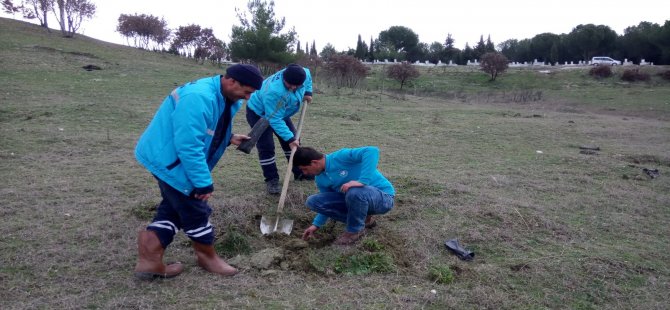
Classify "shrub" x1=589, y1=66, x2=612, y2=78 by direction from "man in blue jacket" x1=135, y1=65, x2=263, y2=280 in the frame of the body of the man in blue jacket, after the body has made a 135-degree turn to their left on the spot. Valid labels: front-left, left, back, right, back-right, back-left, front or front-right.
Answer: right

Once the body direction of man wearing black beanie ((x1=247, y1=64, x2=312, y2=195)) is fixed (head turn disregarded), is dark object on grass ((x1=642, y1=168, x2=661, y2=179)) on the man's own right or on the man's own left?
on the man's own left

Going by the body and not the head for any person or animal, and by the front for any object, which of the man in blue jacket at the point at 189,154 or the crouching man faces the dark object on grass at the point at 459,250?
the man in blue jacket

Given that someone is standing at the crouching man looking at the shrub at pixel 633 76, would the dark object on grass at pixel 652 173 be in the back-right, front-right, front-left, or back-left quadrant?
front-right

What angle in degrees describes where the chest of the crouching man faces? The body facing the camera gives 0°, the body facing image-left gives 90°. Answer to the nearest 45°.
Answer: approximately 45°

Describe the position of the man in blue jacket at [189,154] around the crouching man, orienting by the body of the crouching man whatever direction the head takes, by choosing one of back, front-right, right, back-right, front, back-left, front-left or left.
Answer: front

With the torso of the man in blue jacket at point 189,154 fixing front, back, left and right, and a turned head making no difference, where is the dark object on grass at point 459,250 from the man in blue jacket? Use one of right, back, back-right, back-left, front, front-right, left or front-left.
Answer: front

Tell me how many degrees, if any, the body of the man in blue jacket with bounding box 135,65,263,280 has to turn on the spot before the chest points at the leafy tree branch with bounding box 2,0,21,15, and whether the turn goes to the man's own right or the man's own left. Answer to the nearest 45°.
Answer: approximately 90° to the man's own left

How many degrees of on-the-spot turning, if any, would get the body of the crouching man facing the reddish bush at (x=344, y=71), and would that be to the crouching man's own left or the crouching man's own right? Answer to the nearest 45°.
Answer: approximately 135° to the crouching man's own right

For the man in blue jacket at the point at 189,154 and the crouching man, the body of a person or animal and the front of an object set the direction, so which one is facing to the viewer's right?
the man in blue jacket

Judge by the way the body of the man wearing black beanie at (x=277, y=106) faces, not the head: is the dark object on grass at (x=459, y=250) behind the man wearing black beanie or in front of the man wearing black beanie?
in front

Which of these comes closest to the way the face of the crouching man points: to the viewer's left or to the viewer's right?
to the viewer's left

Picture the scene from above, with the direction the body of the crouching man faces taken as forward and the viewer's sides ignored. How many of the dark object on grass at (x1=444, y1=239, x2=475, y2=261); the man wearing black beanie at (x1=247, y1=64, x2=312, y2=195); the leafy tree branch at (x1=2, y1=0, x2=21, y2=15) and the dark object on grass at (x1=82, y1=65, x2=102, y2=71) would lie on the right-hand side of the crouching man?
3

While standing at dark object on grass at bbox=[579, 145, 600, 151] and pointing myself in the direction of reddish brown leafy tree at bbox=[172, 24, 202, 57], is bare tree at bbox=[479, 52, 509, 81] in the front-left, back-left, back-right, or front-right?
front-right

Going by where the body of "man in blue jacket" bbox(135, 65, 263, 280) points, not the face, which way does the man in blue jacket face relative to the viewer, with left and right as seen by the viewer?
facing to the right of the viewer

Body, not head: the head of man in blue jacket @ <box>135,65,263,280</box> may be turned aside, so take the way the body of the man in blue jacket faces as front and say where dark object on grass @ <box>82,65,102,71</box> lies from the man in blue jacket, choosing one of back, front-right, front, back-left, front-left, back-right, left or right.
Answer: left

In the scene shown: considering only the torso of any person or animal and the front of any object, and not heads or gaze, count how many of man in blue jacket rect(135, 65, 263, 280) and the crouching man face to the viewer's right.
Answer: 1
